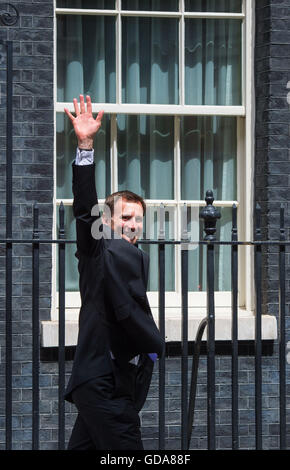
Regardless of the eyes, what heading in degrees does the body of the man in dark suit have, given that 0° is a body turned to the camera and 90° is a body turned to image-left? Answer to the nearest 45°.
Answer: approximately 270°
